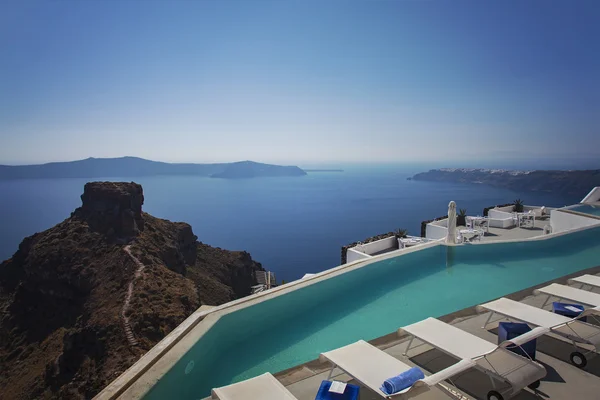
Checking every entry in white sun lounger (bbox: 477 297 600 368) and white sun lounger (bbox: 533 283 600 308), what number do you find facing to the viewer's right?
0

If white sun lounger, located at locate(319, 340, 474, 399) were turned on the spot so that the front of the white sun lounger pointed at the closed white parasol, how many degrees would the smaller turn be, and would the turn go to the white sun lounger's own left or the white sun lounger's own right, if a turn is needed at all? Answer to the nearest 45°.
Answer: approximately 45° to the white sun lounger's own right

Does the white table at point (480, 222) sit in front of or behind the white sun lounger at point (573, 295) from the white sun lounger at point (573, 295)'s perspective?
in front

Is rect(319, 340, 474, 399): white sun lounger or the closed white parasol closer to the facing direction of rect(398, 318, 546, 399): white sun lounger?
the closed white parasol

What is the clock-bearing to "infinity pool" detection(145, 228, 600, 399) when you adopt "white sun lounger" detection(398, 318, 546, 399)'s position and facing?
The infinity pool is roughly at 12 o'clock from the white sun lounger.

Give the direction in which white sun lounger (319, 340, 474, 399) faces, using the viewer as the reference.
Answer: facing away from the viewer and to the left of the viewer

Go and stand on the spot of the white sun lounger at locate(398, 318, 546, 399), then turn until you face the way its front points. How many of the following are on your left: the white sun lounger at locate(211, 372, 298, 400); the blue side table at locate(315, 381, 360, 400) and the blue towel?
3

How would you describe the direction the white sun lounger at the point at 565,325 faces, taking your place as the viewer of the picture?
facing away from the viewer and to the left of the viewer

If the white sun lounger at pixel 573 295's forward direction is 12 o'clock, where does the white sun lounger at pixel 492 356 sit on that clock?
the white sun lounger at pixel 492 356 is roughly at 8 o'clock from the white sun lounger at pixel 573 295.

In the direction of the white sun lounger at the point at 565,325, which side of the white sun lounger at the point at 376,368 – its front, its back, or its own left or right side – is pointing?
right

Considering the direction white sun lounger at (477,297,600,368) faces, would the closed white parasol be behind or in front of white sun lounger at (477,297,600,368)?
in front

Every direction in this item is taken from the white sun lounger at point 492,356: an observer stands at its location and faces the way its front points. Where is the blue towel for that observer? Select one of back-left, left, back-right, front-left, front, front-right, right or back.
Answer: left

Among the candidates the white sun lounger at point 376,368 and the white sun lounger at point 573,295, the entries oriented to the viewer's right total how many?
0

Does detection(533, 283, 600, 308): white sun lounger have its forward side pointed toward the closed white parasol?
yes

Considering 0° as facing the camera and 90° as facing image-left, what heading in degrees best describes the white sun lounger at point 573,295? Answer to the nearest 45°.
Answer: approximately 135°

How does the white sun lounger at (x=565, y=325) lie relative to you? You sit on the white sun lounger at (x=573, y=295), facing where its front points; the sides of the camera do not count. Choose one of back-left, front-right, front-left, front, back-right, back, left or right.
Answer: back-left

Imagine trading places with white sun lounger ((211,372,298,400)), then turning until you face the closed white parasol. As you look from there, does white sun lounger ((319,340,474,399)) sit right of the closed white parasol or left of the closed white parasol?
right

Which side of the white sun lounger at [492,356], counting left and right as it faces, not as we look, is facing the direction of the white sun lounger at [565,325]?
right

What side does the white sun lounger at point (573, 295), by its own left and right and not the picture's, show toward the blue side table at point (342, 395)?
left
